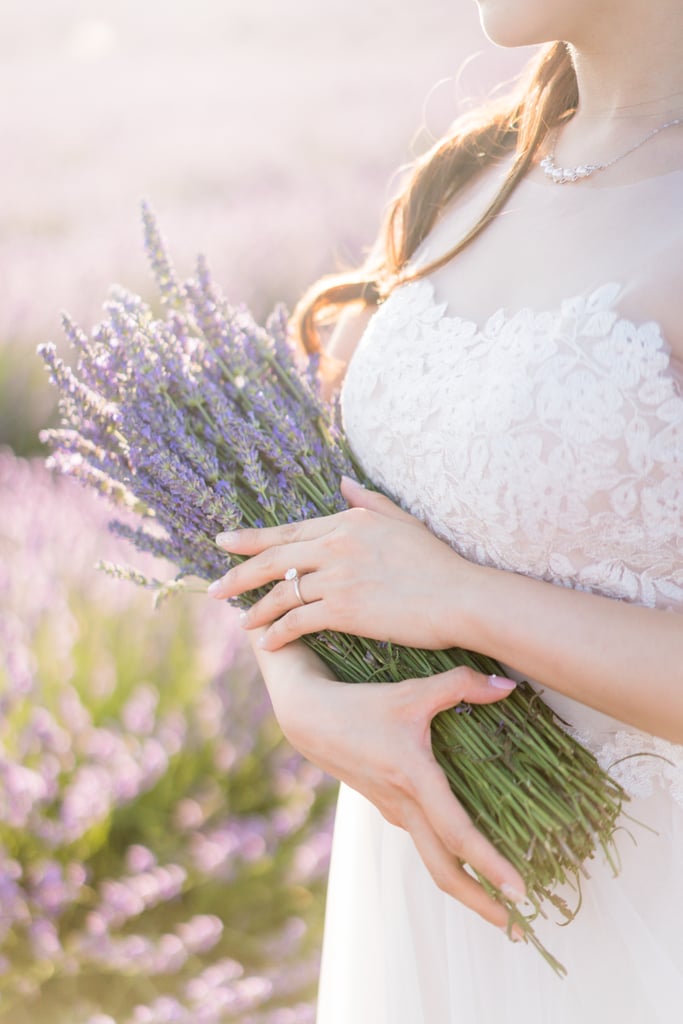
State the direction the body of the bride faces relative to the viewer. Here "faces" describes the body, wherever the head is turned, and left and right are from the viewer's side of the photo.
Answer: facing the viewer and to the left of the viewer
